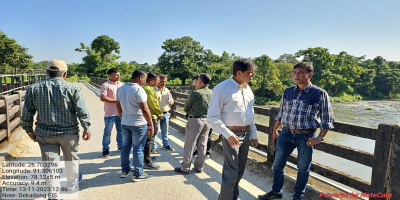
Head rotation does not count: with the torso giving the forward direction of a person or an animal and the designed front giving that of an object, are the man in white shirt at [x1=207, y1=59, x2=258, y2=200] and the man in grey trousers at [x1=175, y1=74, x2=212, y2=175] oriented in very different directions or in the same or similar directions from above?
very different directions

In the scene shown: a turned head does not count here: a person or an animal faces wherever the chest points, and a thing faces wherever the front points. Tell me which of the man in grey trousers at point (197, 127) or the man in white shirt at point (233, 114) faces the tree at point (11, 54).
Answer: the man in grey trousers

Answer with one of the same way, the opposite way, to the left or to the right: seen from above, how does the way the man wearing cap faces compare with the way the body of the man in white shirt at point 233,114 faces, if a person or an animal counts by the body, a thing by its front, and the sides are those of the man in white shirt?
the opposite way

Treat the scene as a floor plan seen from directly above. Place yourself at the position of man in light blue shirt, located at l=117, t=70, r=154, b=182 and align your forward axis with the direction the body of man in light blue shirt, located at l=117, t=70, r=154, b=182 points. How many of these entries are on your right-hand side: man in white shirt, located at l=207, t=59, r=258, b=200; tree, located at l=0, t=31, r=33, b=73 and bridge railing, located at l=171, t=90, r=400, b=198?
2

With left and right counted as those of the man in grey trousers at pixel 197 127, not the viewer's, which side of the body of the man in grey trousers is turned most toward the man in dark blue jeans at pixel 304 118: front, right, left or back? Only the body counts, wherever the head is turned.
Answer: back

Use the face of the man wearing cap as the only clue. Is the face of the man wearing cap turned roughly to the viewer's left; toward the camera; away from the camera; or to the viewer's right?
away from the camera

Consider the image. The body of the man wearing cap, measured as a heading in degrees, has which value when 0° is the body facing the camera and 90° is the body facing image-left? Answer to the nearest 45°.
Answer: approximately 180°

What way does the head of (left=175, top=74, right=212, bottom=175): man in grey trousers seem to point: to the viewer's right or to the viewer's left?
to the viewer's left

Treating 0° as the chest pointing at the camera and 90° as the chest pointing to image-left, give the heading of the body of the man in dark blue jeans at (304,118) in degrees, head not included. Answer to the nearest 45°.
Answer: approximately 45°

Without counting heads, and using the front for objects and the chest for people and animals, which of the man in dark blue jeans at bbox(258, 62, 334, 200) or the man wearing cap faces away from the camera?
the man wearing cap

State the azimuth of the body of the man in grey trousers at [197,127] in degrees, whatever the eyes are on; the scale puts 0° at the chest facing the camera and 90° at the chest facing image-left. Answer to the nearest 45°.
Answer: approximately 135°
